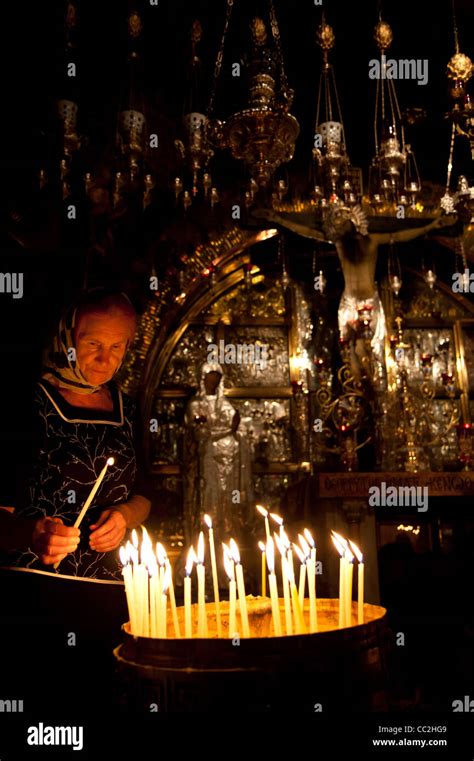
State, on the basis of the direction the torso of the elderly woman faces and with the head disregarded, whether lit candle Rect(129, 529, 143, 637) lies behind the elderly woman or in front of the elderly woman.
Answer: in front

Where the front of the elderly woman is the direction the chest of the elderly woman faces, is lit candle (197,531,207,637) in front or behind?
in front

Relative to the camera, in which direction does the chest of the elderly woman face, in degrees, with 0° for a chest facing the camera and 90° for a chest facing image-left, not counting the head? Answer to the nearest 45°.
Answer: approximately 315°

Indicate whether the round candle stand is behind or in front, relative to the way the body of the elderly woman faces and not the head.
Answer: in front
